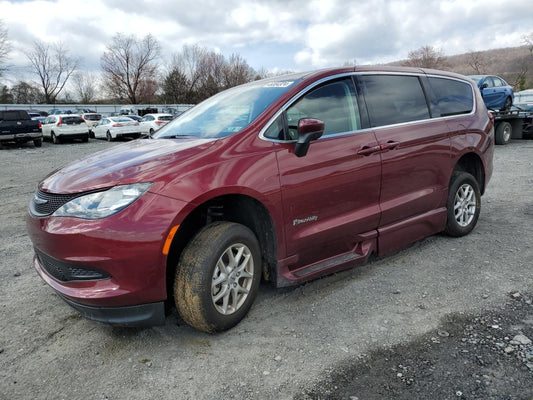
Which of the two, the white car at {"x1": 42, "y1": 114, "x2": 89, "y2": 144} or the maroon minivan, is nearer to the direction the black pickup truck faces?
the white car

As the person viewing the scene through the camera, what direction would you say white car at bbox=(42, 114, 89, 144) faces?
facing away from the viewer and to the left of the viewer

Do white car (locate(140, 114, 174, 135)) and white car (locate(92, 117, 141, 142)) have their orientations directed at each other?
no

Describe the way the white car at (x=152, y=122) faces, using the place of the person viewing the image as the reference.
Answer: facing away from the viewer and to the left of the viewer

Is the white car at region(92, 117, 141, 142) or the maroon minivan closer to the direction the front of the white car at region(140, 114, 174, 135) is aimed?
the white car

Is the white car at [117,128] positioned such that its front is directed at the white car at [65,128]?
no

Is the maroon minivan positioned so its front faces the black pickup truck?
no

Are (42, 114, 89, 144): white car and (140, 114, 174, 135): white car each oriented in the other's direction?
no

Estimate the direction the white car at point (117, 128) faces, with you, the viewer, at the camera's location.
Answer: facing away from the viewer and to the left of the viewer

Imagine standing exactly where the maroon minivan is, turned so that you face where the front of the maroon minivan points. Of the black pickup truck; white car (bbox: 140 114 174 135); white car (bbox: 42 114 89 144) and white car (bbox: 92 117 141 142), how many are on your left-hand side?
0

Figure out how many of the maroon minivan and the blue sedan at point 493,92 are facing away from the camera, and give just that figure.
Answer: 0

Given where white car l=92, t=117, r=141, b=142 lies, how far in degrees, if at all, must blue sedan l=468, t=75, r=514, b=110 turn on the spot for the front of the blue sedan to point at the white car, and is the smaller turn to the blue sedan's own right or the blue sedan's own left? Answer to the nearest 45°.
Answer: approximately 45° to the blue sedan's own right

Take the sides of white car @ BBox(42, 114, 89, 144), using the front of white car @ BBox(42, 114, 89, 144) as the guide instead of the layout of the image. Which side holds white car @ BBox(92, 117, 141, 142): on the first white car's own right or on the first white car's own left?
on the first white car's own right

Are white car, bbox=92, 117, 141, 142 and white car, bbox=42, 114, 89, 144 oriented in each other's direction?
no

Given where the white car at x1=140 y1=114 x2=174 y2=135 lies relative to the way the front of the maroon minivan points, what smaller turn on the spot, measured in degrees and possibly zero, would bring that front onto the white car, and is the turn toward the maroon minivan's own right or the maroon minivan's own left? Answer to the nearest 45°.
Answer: approximately 135° to the maroon minivan's own right

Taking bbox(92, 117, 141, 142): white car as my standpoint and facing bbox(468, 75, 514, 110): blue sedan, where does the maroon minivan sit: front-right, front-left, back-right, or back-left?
front-right
